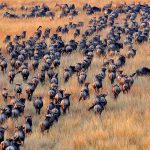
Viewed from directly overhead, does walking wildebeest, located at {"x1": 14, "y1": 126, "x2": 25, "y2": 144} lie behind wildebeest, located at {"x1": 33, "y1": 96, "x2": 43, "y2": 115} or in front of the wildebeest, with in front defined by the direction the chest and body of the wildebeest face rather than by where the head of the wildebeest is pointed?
behind

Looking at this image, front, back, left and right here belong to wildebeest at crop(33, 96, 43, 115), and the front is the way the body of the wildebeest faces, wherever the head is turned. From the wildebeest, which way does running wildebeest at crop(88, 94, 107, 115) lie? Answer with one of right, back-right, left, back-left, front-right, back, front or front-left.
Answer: right

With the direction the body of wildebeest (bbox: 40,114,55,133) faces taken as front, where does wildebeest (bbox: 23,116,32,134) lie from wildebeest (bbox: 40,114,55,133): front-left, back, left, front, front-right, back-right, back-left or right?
back-left

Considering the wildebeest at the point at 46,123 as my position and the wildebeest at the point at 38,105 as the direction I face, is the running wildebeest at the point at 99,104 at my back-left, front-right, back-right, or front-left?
front-right

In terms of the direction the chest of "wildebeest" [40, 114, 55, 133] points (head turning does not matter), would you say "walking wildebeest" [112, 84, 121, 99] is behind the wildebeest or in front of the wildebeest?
in front

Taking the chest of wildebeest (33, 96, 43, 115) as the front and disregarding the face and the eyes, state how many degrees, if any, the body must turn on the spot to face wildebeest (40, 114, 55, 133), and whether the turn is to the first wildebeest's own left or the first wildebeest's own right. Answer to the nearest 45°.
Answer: approximately 180°

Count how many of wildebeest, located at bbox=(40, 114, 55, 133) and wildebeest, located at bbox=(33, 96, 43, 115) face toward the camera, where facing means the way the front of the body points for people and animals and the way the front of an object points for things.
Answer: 0

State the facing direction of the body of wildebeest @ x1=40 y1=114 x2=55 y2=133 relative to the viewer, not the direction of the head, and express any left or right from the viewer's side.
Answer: facing away from the viewer and to the right of the viewer

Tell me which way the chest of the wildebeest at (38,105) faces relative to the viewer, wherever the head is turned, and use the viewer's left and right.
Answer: facing away from the viewer

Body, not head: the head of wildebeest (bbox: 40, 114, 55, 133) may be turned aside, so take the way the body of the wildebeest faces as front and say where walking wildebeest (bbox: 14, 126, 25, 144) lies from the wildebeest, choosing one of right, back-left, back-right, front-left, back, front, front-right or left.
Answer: back

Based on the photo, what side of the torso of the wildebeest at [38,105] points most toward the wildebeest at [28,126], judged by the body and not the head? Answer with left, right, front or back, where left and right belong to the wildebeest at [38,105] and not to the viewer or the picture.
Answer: back

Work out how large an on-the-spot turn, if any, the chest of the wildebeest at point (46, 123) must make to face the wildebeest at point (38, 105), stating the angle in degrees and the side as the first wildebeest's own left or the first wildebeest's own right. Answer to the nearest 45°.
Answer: approximately 45° to the first wildebeest's own left
